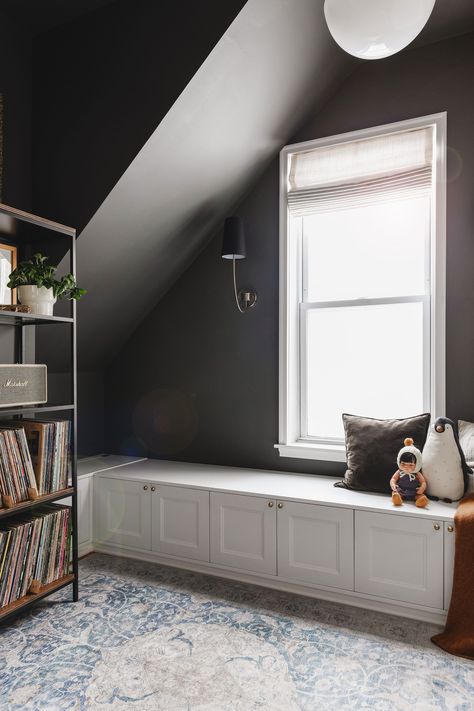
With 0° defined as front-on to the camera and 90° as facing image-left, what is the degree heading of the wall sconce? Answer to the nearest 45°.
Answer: approximately 45°

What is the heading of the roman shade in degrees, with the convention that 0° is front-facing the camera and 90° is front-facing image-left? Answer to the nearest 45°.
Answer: approximately 45°

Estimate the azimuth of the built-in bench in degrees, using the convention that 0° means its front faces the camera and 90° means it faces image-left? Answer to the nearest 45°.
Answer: approximately 45°

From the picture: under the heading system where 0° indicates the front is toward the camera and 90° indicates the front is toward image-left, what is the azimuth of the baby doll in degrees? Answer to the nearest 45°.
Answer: approximately 0°
